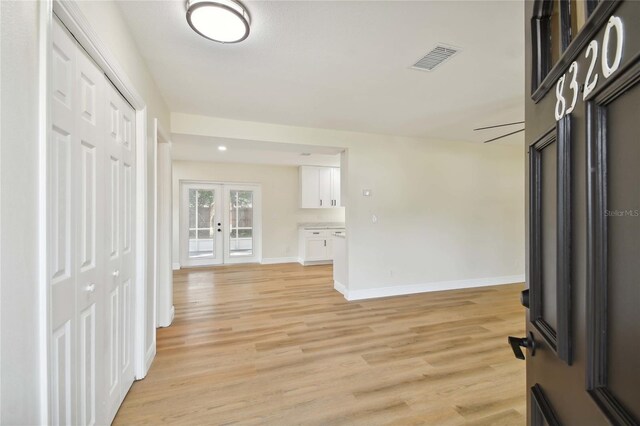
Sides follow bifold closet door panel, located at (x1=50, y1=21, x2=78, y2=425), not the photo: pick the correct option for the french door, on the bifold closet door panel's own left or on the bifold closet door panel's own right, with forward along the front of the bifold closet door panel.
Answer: on the bifold closet door panel's own left

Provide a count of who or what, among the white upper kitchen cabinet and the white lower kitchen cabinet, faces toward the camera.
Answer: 2

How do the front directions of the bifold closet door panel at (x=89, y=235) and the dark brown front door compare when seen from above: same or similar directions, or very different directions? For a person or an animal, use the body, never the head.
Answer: very different directions

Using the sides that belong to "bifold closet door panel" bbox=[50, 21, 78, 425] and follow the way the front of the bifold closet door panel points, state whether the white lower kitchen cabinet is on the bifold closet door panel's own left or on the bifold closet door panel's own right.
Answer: on the bifold closet door panel's own left

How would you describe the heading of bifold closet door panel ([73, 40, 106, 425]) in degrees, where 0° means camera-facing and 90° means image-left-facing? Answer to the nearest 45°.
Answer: approximately 315°

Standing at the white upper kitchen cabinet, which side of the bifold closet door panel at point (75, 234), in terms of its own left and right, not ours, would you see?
left

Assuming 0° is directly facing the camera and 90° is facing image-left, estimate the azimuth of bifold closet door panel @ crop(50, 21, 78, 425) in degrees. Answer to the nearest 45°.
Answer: approximately 315°

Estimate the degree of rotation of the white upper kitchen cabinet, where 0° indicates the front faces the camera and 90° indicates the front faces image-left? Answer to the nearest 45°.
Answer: approximately 0°
